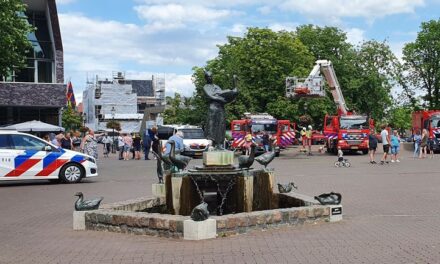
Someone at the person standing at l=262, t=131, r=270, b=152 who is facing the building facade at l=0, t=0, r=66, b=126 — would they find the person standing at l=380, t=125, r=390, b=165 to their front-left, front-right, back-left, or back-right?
back-left

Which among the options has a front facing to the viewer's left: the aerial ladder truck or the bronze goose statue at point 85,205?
the bronze goose statue

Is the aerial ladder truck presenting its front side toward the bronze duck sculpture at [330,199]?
yes

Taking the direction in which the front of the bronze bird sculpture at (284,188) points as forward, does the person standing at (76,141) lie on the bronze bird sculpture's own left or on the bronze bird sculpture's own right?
on the bronze bird sculpture's own left

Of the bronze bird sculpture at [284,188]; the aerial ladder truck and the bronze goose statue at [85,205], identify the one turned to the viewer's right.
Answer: the bronze bird sculpture

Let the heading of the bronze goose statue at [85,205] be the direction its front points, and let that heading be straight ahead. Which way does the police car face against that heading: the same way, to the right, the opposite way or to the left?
the opposite way

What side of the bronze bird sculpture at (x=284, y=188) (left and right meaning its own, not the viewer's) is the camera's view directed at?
right

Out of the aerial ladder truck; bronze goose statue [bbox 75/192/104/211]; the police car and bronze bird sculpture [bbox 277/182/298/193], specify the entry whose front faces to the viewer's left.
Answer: the bronze goose statue

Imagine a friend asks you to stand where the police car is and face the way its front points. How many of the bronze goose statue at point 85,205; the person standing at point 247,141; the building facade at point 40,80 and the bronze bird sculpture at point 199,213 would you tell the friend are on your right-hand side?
2

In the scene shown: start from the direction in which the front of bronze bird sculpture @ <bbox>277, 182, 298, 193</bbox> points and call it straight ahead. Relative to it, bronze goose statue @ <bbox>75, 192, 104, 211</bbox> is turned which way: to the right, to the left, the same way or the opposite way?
the opposite way

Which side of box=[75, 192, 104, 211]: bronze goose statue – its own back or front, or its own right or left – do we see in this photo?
left

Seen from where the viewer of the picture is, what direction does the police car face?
facing to the right of the viewer

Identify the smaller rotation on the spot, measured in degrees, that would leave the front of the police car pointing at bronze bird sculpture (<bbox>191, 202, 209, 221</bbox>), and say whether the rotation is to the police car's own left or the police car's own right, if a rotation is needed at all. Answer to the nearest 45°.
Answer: approximately 90° to the police car's own right

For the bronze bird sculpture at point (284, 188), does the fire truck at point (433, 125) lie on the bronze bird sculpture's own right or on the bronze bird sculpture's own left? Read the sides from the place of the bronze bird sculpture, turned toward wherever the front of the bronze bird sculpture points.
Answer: on the bronze bird sculpture's own left

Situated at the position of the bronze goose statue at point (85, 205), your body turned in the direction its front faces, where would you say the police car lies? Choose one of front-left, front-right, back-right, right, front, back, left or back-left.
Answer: right

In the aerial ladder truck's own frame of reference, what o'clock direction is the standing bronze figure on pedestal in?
The standing bronze figure on pedestal is roughly at 12 o'clock from the aerial ladder truck.

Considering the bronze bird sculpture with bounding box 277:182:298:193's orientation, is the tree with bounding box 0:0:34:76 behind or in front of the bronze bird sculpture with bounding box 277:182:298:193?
behind
